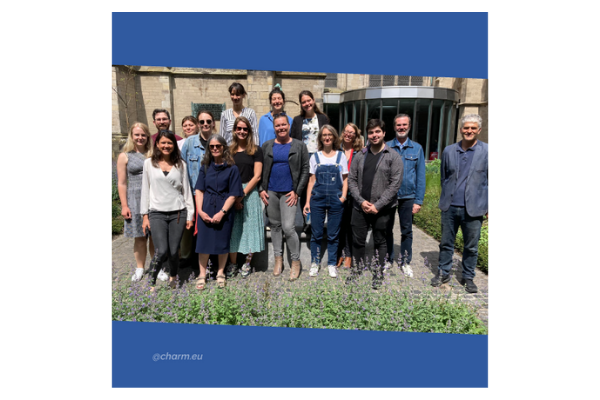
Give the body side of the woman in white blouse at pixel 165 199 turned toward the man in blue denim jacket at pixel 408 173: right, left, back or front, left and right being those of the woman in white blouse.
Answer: left

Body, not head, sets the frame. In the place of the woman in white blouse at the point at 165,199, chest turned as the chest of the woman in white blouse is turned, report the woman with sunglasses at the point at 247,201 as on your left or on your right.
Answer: on your left

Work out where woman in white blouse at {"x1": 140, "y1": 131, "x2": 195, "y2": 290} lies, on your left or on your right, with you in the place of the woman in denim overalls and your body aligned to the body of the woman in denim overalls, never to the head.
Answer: on your right

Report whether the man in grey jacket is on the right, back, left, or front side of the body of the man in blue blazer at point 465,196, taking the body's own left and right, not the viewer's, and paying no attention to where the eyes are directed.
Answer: right

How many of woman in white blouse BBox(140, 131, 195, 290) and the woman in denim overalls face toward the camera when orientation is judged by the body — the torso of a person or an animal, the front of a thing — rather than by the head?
2
